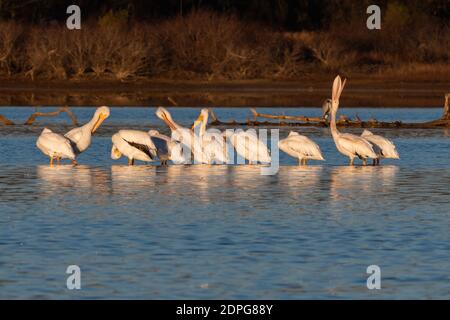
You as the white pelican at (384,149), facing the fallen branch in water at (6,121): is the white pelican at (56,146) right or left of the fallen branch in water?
left

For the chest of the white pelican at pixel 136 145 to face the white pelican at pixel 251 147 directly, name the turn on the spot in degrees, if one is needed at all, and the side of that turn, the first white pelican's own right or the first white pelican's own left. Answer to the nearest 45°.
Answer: approximately 180°

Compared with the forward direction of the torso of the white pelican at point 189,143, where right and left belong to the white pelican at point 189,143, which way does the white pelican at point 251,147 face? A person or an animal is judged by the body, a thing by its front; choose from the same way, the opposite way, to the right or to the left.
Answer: the same way

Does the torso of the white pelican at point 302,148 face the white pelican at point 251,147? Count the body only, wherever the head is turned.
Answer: yes

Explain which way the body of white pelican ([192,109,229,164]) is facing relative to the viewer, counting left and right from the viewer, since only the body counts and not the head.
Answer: facing to the left of the viewer

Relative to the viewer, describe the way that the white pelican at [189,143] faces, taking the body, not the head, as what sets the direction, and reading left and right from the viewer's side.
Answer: facing to the left of the viewer

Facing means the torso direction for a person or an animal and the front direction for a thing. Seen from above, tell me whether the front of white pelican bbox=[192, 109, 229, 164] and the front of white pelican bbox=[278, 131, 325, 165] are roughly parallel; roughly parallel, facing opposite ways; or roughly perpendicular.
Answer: roughly parallel

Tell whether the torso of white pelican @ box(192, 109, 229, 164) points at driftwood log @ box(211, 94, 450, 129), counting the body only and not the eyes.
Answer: no

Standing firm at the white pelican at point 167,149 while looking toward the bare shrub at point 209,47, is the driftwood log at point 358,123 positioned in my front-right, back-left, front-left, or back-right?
front-right
